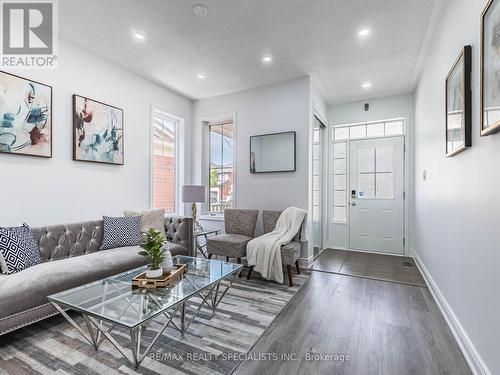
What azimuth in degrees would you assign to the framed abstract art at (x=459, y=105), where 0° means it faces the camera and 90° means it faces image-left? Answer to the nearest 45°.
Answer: approximately 90°

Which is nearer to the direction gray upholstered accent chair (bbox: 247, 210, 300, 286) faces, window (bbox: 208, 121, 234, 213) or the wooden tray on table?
the wooden tray on table

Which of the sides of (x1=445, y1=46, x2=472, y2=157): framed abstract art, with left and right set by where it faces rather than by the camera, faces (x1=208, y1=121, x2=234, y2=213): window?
front

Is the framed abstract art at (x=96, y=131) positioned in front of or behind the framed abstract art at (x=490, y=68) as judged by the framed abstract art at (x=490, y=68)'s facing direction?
in front

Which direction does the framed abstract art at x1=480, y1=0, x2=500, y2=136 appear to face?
to the viewer's left

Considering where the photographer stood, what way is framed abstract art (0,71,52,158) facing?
facing the viewer and to the right of the viewer

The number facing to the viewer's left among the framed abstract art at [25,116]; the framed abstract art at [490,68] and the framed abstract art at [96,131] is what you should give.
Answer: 1

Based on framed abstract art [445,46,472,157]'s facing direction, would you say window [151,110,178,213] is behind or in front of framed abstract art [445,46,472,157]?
in front

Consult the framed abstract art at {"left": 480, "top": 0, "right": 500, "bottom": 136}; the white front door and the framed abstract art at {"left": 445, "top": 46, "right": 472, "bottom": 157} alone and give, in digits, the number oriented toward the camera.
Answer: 1

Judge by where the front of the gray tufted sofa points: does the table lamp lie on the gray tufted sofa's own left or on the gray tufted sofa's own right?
on the gray tufted sofa's own left
